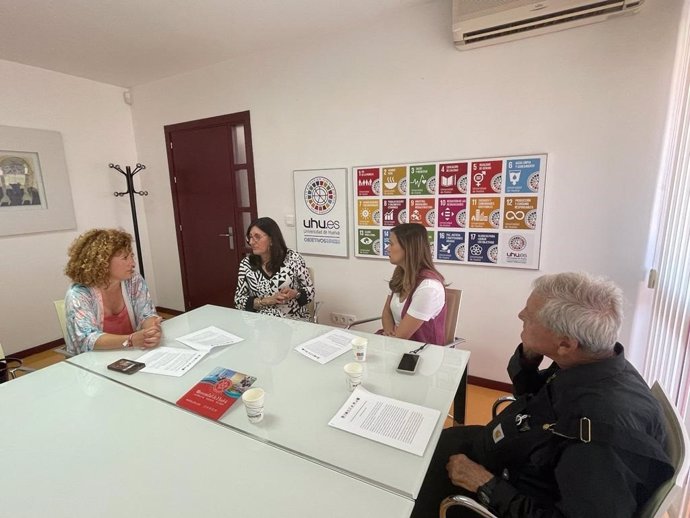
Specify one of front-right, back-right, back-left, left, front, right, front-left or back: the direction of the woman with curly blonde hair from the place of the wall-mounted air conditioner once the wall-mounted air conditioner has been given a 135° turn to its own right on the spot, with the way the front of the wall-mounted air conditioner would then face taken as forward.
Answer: back-left

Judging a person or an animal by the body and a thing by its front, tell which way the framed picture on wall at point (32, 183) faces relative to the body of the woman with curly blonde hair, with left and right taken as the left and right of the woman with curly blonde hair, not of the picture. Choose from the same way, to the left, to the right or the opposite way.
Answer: the same way

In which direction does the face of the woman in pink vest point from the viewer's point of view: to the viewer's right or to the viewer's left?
to the viewer's left

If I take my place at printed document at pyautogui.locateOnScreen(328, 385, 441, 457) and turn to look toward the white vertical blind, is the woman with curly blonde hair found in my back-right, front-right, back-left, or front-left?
back-left

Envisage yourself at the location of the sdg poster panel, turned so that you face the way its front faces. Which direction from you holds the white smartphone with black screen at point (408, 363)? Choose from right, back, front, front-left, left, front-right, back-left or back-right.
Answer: front-left

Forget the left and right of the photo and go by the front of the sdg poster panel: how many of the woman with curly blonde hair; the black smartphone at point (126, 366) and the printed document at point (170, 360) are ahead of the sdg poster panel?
3

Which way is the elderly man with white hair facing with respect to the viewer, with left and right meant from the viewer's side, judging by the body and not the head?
facing to the left of the viewer

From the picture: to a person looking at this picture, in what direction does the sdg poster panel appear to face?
facing the viewer and to the left of the viewer

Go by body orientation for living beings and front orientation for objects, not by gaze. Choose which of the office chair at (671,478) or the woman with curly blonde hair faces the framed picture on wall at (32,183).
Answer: the office chair

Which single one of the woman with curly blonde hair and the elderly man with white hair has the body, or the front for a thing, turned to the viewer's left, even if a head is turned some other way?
the elderly man with white hair

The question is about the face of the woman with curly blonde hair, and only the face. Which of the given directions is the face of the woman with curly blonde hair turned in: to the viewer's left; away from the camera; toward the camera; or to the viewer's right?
to the viewer's right

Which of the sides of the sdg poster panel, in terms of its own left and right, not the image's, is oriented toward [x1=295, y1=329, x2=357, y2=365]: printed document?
front

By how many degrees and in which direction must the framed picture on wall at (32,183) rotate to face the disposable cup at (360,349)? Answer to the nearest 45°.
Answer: approximately 45° to its right

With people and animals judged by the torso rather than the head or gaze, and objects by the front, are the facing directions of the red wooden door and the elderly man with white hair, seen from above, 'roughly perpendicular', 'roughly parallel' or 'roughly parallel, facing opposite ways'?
roughly perpendicular

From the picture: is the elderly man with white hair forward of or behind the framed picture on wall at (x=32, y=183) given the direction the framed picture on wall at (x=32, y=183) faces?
forward

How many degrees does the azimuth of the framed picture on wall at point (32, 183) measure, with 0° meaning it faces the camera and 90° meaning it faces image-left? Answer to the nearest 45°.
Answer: approximately 315°

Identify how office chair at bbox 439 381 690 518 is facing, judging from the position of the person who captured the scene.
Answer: facing to the left of the viewer

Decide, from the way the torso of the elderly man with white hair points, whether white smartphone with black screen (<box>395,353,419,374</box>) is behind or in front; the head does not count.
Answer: in front

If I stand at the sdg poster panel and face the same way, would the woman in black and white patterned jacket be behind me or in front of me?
in front

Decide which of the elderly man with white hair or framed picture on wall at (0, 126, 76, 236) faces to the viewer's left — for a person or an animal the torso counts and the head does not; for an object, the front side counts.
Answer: the elderly man with white hair
